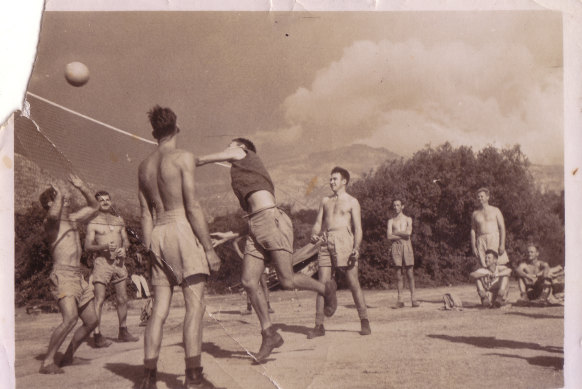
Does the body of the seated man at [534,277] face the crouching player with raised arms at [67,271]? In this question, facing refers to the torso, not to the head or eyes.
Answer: no

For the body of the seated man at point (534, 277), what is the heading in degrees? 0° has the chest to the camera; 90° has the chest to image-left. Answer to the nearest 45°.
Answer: approximately 0°

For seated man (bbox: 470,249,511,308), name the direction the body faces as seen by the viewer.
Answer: toward the camera

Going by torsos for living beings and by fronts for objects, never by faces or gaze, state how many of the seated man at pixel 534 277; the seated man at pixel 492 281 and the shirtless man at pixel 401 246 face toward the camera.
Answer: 3

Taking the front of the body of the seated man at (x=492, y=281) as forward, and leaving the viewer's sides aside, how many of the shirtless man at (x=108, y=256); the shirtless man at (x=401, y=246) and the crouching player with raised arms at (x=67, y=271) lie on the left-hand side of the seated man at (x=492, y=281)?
0

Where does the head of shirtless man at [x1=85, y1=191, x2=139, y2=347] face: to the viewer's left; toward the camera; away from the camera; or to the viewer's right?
toward the camera

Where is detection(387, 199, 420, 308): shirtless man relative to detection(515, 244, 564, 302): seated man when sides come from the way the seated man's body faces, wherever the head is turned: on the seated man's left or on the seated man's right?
on the seated man's right

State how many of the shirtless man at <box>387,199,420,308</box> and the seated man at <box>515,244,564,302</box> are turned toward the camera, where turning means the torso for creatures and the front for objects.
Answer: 2

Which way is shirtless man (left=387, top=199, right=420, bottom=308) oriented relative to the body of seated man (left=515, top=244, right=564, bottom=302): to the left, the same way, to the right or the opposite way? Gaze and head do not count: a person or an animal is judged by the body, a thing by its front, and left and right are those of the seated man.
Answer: the same way

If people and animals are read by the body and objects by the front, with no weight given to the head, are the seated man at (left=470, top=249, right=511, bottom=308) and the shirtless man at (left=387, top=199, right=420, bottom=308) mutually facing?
no

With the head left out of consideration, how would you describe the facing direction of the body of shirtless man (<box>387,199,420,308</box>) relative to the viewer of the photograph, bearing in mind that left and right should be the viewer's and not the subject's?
facing the viewer
